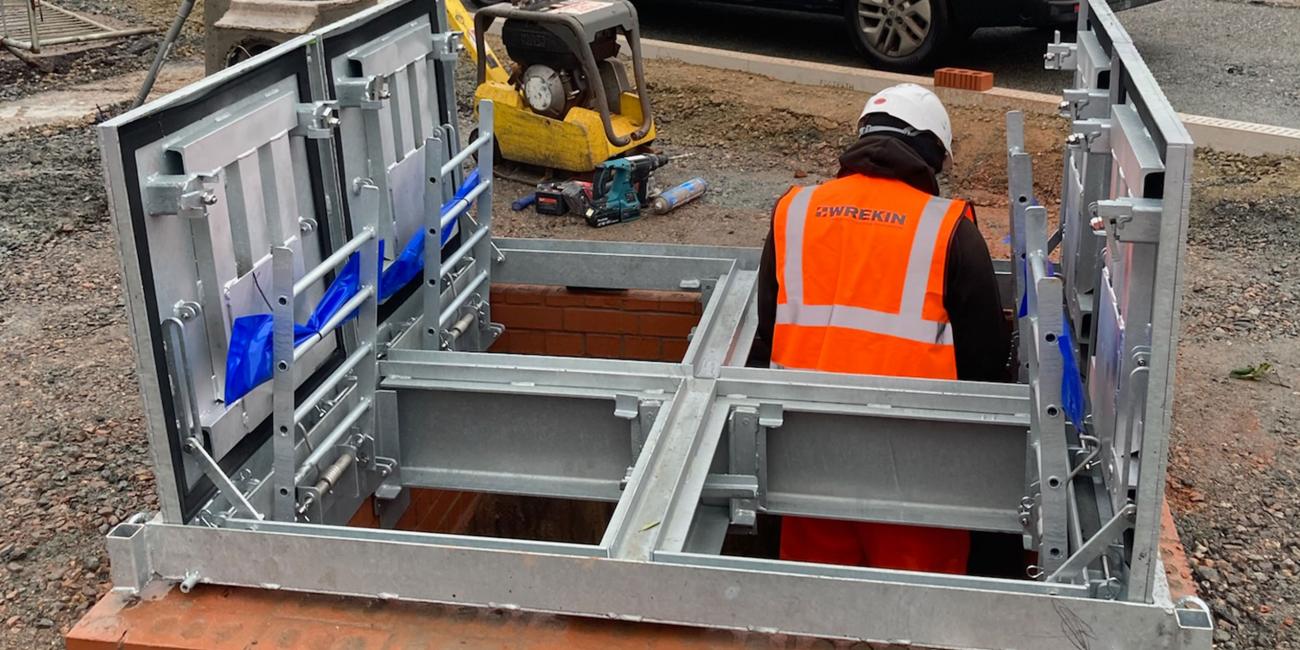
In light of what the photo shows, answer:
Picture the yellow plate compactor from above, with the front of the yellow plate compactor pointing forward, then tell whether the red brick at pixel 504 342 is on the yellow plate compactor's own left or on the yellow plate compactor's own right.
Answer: on the yellow plate compactor's own right

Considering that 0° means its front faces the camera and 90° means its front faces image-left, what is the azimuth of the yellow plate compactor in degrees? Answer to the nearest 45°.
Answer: approximately 315°

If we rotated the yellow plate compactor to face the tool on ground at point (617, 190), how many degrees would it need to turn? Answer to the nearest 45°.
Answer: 0° — it already faces it

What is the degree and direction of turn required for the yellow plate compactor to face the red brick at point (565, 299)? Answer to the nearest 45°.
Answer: approximately 45° to its right

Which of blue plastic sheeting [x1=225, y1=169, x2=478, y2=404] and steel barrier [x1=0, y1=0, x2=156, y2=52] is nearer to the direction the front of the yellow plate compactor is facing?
the blue plastic sheeting

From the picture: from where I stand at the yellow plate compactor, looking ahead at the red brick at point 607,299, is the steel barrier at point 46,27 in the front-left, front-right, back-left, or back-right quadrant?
back-right

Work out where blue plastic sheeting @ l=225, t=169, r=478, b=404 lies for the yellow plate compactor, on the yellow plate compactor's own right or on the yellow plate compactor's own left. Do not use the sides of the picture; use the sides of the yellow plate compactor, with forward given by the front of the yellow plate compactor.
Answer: on the yellow plate compactor's own right
